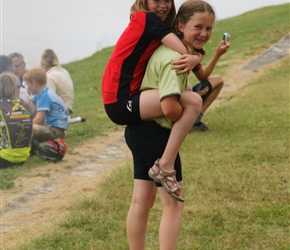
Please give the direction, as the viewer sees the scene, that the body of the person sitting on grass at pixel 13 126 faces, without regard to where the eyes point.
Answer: away from the camera

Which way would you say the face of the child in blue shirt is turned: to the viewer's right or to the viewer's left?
to the viewer's left

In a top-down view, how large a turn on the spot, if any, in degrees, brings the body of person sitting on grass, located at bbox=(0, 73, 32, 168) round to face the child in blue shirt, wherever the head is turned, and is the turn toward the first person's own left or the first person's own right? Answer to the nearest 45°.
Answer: approximately 45° to the first person's own right
